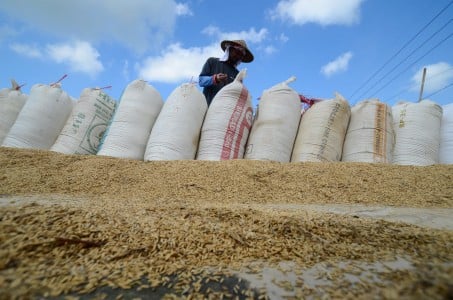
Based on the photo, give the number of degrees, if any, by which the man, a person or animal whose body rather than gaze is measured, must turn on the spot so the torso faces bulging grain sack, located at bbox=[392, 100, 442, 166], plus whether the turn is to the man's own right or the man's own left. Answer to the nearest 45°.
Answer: approximately 45° to the man's own left

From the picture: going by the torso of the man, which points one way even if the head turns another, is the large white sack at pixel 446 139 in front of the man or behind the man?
in front

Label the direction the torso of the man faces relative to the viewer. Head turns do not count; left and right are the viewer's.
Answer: facing the viewer and to the right of the viewer

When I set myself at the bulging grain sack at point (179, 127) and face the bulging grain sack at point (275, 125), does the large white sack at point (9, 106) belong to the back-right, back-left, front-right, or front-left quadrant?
back-left
